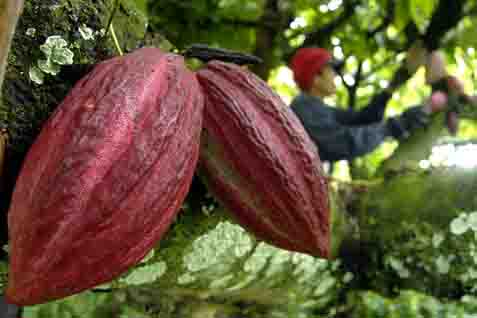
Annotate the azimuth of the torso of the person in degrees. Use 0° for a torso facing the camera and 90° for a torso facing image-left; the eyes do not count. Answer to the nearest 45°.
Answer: approximately 270°

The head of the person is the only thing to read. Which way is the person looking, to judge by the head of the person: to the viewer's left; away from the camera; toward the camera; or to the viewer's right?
to the viewer's right
